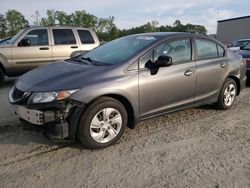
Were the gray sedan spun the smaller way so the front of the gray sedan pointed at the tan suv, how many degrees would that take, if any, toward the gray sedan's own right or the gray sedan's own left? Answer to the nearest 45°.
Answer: approximately 90° to the gray sedan's own right

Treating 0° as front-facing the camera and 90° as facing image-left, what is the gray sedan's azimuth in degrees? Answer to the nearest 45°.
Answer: approximately 45°

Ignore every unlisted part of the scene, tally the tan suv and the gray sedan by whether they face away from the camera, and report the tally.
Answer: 0

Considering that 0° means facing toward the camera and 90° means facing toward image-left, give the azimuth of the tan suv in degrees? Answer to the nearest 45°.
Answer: approximately 90°

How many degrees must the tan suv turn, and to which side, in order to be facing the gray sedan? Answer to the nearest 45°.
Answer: approximately 90° to its left
